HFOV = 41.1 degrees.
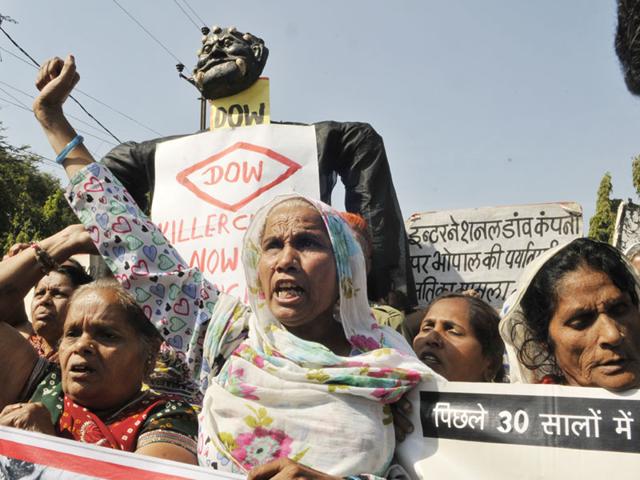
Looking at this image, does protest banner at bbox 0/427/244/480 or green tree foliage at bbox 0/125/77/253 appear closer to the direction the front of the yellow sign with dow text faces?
the protest banner

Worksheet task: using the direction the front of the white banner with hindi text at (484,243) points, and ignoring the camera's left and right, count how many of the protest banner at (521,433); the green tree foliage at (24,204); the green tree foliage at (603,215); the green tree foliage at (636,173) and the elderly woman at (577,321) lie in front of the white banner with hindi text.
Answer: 2

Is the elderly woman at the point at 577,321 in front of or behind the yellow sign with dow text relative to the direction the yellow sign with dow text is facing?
in front

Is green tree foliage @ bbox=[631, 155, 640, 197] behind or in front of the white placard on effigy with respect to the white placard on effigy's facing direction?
behind

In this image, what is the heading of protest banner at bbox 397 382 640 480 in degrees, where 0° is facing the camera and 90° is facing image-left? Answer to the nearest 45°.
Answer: approximately 0°

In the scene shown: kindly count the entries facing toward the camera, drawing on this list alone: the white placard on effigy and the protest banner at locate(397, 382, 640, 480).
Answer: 2

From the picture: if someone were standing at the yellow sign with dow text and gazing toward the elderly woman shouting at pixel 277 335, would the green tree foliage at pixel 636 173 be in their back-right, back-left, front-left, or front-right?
back-left
